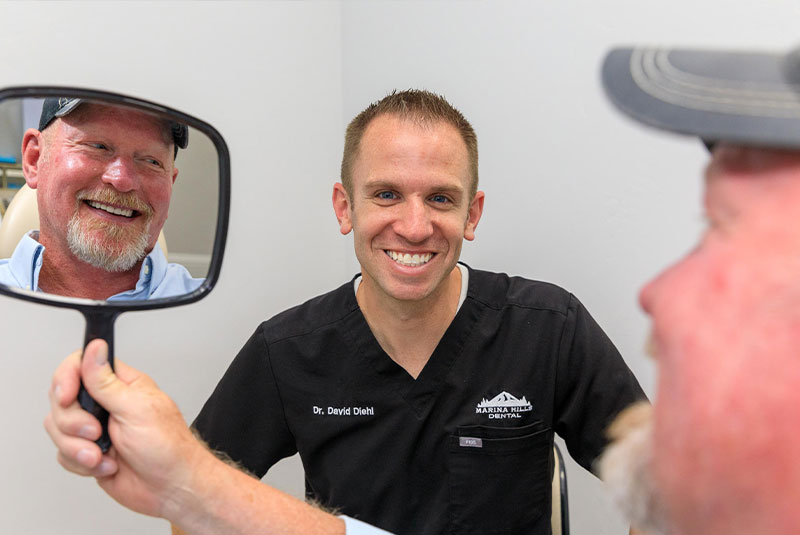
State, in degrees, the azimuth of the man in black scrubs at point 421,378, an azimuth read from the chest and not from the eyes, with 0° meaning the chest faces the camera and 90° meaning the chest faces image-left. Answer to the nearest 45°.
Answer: approximately 0°
